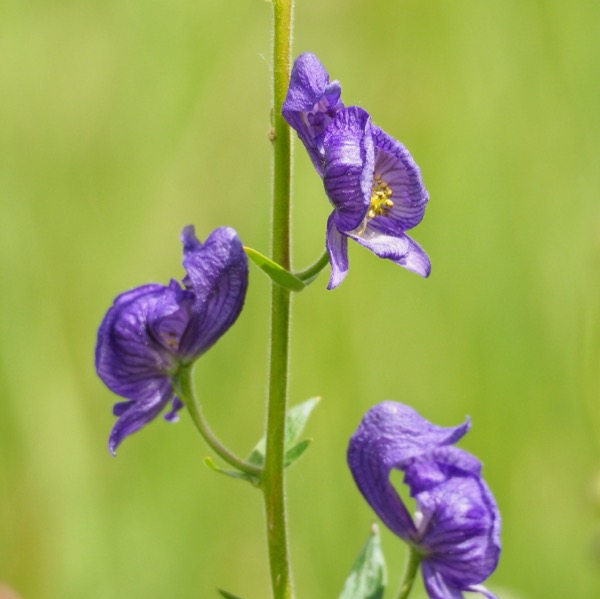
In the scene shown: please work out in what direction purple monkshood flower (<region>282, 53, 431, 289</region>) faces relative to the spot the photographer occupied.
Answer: facing the viewer and to the right of the viewer

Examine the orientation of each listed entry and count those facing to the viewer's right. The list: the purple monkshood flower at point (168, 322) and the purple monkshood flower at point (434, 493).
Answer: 1

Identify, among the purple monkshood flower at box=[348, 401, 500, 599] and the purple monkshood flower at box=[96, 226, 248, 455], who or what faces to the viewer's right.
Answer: the purple monkshood flower at box=[348, 401, 500, 599]

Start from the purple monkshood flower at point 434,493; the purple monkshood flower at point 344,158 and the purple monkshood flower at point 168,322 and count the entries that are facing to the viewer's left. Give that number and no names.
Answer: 1

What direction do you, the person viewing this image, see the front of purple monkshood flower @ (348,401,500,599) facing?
facing to the right of the viewer

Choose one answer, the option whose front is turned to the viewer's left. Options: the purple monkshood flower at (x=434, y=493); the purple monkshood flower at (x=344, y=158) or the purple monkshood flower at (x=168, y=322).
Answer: the purple monkshood flower at (x=168, y=322)

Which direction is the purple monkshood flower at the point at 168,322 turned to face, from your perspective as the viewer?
facing to the left of the viewer

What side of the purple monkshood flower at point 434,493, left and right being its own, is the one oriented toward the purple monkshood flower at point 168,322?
back
